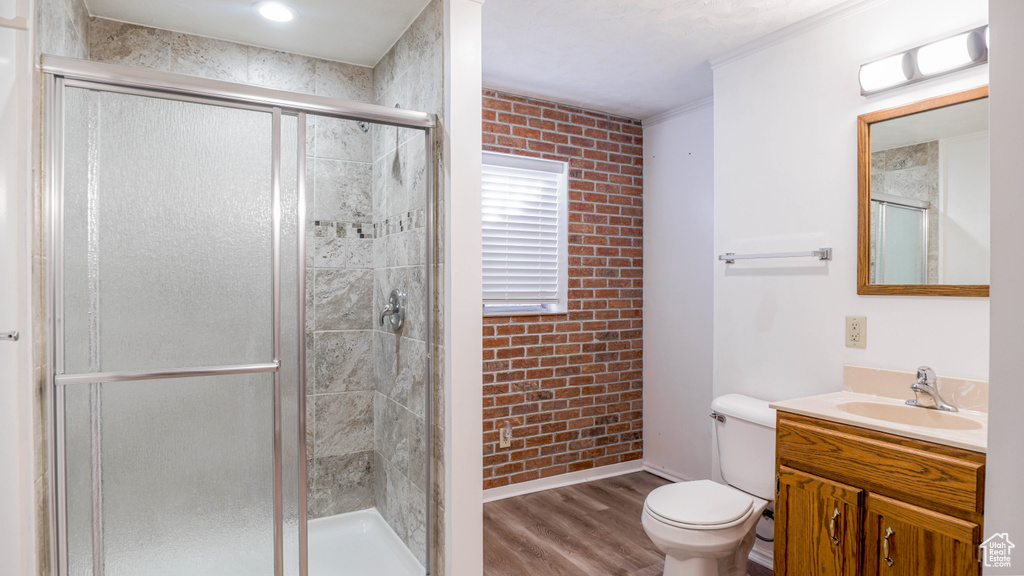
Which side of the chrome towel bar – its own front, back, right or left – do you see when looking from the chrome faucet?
left

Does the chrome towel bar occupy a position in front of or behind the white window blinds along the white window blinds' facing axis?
in front

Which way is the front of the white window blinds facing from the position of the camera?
facing the viewer and to the right of the viewer

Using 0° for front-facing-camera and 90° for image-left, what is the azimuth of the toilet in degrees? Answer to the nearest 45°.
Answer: approximately 45°

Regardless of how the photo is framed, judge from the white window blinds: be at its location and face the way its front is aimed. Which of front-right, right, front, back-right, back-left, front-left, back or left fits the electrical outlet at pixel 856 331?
front

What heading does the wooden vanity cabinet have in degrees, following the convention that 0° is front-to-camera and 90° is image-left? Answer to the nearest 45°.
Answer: approximately 45°

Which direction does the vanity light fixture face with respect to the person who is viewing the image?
facing the viewer and to the left of the viewer

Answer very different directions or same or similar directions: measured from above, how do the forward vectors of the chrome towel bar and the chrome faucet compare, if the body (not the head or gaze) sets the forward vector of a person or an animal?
same or similar directions
